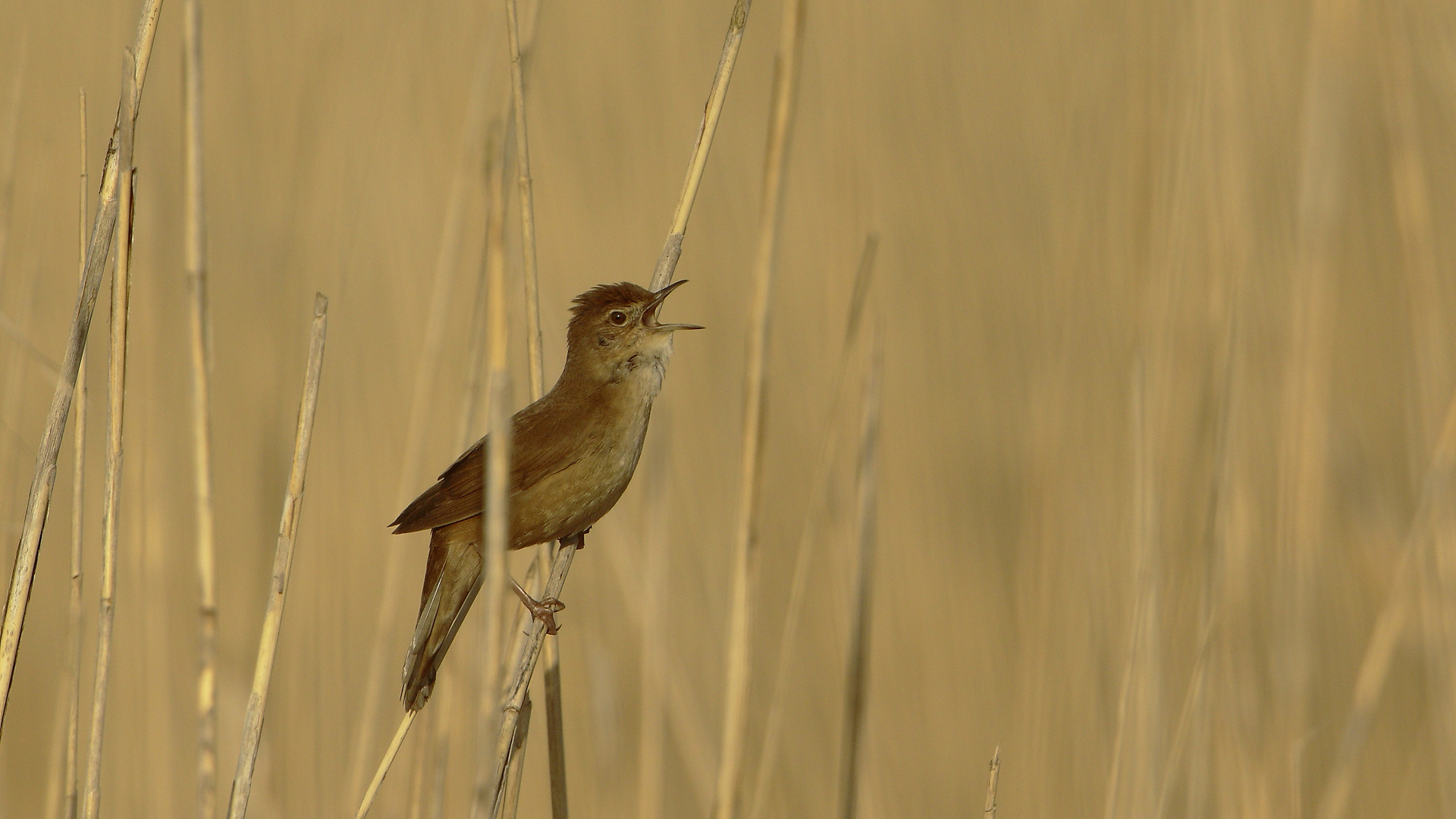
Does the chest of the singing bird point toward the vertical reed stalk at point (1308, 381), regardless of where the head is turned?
no

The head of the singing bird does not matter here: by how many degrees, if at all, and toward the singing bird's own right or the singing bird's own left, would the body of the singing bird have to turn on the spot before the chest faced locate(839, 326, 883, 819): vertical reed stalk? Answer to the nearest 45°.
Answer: approximately 45° to the singing bird's own left

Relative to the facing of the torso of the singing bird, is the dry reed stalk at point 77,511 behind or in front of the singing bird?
behind

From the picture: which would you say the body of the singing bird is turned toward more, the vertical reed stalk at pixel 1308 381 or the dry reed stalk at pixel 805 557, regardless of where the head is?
the vertical reed stalk

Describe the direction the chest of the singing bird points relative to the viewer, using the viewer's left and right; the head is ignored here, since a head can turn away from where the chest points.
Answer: facing to the right of the viewer
